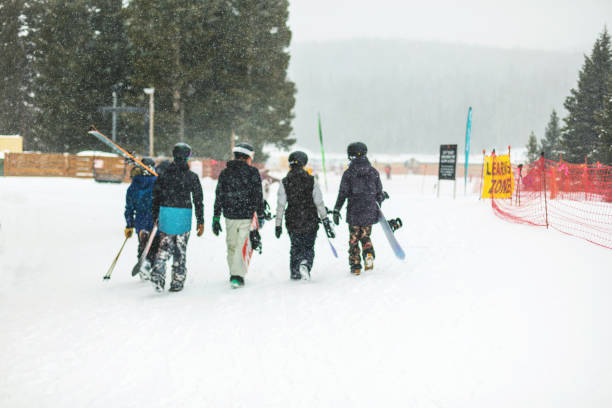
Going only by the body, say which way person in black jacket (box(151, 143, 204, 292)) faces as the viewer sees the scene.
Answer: away from the camera

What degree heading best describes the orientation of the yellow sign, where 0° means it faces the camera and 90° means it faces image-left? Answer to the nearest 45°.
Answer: approximately 0°

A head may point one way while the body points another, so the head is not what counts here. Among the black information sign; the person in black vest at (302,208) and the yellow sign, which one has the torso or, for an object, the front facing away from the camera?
the person in black vest

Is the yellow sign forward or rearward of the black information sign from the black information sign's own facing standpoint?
forward

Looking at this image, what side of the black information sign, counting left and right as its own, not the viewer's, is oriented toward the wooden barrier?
right

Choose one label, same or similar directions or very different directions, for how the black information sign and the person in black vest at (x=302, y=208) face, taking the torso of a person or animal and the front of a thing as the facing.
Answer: very different directions

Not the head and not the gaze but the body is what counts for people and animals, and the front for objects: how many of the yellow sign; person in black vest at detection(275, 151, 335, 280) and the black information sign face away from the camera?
1

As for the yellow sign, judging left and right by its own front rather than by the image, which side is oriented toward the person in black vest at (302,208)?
front

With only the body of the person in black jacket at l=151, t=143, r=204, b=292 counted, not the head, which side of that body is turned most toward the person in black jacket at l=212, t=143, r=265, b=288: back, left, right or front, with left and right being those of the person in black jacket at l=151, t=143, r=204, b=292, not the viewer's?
right

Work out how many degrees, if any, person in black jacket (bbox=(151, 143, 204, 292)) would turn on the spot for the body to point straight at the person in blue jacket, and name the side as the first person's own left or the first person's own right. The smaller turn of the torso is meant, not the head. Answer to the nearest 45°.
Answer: approximately 45° to the first person's own left

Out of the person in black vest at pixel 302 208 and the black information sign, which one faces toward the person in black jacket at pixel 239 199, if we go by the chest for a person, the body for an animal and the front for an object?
the black information sign

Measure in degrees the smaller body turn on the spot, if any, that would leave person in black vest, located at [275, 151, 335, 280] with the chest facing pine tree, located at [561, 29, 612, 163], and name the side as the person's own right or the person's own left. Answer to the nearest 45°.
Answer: approximately 45° to the person's own right

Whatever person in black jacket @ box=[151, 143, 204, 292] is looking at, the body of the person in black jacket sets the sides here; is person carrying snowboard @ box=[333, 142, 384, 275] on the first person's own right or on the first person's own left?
on the first person's own right

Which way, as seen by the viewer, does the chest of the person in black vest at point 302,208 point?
away from the camera
